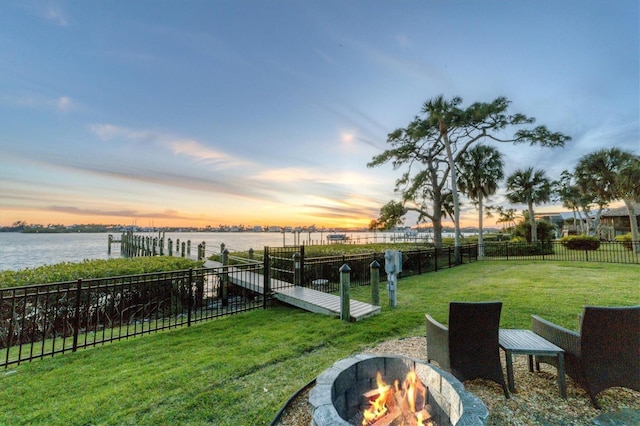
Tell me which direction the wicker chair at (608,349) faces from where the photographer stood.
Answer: facing away from the viewer and to the left of the viewer

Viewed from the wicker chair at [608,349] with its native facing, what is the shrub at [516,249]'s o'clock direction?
The shrub is roughly at 1 o'clock from the wicker chair.
